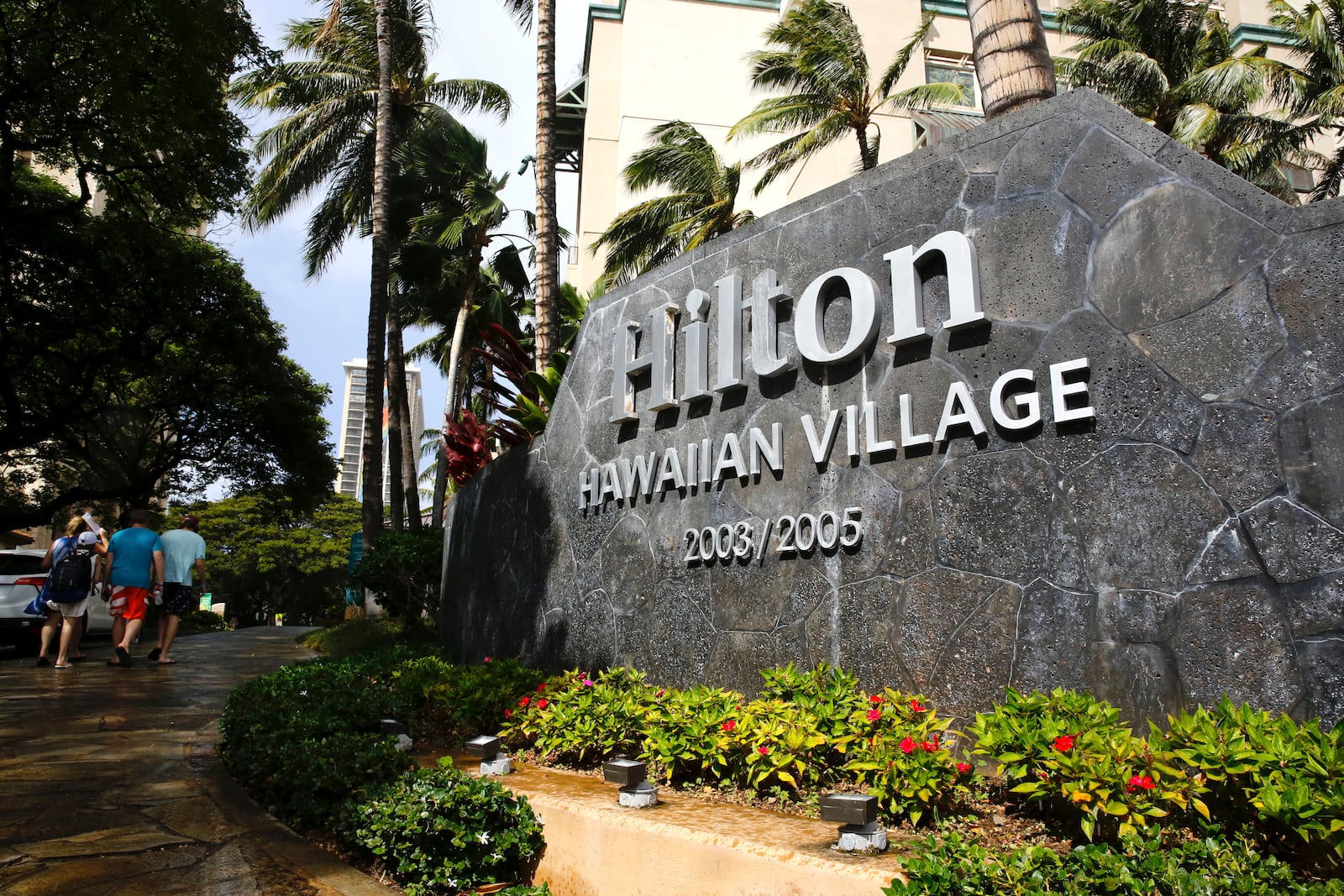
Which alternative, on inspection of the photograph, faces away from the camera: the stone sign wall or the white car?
the white car

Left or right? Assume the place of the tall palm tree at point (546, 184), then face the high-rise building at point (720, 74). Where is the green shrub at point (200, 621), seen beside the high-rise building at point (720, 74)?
left

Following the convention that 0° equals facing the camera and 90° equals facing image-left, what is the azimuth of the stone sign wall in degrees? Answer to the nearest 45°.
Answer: approximately 45°

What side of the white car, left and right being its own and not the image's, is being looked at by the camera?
back

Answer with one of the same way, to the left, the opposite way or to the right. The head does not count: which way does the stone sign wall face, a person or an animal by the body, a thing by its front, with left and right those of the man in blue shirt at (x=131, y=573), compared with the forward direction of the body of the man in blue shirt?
to the left

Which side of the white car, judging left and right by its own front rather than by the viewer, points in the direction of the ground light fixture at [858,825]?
back

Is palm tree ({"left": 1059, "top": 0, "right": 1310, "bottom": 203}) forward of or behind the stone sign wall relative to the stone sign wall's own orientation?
behind

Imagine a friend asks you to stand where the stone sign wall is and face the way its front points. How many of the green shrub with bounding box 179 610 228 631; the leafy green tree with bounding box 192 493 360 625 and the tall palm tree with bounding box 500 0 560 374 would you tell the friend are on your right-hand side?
3

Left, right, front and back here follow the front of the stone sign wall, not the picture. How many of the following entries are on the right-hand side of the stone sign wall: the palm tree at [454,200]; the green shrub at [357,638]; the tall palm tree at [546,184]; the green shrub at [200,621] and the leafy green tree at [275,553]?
5

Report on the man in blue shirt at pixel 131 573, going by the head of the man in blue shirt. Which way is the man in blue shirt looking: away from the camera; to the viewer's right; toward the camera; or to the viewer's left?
away from the camera

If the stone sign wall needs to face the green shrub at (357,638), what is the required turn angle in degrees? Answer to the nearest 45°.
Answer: approximately 90° to its right

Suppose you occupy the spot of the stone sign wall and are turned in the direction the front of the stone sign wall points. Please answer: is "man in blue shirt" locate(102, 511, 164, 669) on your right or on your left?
on your right

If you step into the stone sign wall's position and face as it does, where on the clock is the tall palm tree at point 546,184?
The tall palm tree is roughly at 3 o'clock from the stone sign wall.

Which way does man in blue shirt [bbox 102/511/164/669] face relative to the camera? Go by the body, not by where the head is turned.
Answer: away from the camera
